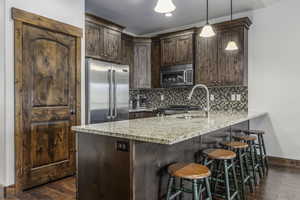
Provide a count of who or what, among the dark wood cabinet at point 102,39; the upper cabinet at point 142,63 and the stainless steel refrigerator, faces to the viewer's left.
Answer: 0

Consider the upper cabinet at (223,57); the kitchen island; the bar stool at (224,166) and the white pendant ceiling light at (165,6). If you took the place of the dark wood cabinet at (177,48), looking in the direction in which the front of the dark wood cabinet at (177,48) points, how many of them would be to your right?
0

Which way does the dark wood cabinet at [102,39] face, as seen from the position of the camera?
facing the viewer and to the right of the viewer

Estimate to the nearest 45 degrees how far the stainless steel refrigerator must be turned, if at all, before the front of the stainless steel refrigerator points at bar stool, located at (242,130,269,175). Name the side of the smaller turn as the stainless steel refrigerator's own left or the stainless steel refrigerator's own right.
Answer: approximately 45° to the stainless steel refrigerator's own left

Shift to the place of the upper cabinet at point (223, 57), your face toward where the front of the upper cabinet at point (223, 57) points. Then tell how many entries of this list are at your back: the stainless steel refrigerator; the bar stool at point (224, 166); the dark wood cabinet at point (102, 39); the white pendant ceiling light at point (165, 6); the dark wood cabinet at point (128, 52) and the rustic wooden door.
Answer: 0

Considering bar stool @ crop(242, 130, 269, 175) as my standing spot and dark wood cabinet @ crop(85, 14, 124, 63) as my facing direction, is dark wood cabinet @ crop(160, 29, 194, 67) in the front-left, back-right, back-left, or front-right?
front-right

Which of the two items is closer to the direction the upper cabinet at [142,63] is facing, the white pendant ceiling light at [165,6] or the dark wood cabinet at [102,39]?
the white pendant ceiling light

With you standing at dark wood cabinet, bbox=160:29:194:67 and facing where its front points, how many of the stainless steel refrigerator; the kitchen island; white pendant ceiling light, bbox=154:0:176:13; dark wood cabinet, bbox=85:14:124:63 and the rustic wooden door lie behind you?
0

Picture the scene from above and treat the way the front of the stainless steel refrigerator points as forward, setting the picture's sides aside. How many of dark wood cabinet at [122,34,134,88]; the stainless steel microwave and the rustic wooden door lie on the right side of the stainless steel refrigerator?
1

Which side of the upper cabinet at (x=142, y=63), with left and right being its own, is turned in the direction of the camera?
front

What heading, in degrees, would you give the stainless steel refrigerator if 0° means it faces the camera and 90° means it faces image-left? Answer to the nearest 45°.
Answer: approximately 315°

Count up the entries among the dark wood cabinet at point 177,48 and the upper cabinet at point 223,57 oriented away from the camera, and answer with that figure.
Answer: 0

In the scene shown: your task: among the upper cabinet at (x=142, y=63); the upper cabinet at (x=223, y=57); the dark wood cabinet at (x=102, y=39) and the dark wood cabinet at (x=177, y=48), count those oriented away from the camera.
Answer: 0

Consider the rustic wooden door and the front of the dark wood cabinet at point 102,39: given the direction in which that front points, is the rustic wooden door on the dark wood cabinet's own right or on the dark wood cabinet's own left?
on the dark wood cabinet's own right

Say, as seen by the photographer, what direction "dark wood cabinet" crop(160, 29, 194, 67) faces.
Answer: facing the viewer and to the left of the viewer

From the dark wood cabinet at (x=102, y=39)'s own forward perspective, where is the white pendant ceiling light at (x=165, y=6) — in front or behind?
in front

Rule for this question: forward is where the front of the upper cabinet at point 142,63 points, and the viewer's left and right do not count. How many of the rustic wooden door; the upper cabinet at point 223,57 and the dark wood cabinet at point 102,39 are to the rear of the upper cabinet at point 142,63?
0

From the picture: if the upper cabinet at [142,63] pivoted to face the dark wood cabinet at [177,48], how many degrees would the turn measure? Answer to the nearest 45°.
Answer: approximately 45° to its left

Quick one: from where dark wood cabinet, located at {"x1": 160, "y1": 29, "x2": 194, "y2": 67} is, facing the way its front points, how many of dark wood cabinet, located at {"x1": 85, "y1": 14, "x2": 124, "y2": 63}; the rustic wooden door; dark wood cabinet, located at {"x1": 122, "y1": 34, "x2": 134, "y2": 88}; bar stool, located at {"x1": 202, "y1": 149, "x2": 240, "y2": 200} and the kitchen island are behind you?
0

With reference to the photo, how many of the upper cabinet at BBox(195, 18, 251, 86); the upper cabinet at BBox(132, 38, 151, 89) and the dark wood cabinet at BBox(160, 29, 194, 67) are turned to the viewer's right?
0
